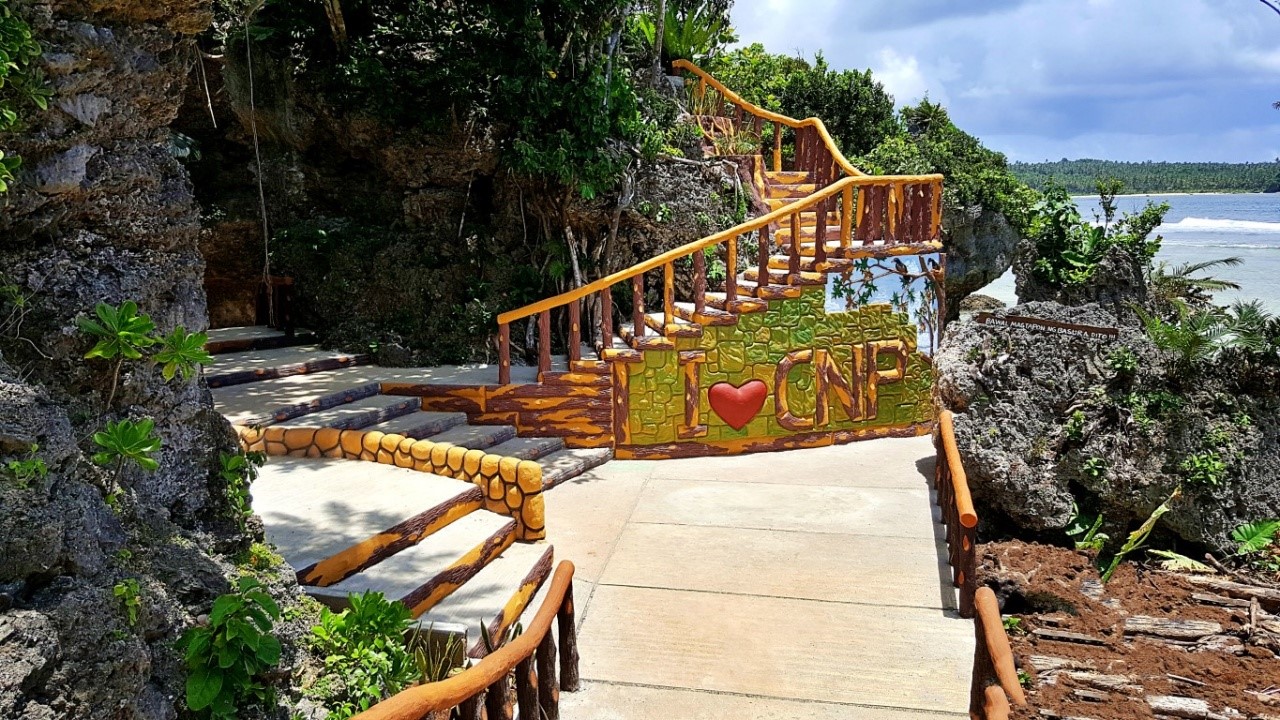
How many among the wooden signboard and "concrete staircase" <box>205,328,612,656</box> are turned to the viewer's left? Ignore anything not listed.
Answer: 0

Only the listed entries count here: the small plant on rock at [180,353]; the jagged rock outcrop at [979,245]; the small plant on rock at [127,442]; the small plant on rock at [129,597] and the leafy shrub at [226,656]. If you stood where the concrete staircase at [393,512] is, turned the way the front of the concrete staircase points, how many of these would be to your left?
1

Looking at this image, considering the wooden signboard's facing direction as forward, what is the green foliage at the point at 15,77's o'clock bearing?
The green foliage is roughly at 1 o'clock from the wooden signboard.

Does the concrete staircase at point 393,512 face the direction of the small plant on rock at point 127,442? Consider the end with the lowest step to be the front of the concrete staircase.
no

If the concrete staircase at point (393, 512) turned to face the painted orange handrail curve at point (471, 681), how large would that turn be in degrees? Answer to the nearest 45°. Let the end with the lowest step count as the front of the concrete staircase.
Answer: approximately 45° to its right

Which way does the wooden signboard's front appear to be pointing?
toward the camera

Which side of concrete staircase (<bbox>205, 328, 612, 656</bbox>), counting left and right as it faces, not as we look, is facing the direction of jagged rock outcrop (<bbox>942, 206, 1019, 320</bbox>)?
left

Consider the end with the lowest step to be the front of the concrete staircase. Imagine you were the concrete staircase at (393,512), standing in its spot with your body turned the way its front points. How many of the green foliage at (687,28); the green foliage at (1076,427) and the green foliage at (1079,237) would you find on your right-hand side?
0

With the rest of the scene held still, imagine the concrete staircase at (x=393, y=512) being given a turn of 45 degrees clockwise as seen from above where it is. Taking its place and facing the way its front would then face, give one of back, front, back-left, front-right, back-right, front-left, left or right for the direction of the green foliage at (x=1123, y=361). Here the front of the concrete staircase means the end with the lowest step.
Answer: left

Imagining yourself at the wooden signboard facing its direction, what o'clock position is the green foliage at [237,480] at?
The green foliage is roughly at 1 o'clock from the wooden signboard.

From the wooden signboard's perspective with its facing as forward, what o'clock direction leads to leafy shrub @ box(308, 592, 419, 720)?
The leafy shrub is roughly at 1 o'clock from the wooden signboard.

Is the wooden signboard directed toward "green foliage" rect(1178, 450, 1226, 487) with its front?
no

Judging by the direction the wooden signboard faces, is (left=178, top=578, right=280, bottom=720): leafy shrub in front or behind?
in front

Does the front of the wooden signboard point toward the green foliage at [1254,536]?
no

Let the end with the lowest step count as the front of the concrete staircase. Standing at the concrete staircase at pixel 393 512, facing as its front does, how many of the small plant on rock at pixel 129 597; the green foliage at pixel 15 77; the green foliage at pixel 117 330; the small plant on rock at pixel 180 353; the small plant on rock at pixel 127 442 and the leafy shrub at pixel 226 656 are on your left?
0
